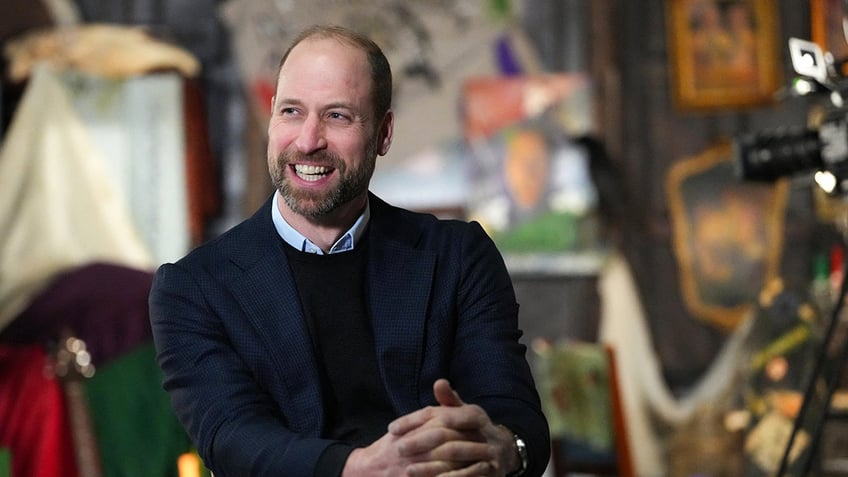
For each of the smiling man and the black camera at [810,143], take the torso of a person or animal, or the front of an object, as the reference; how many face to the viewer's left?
1

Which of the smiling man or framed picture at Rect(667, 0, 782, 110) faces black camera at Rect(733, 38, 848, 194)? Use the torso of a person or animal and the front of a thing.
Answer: the framed picture

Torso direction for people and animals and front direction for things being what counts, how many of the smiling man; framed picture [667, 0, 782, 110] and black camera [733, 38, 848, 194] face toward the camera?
2

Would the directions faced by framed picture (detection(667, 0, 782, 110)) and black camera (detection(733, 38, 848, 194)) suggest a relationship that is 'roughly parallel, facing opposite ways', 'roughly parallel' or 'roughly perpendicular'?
roughly perpendicular

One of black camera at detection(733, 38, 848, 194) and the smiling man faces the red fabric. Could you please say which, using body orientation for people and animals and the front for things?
the black camera

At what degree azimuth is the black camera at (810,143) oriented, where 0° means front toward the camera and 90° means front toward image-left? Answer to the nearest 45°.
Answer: approximately 90°

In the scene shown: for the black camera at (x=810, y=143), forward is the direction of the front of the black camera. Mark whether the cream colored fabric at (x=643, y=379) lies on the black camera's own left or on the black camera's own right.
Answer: on the black camera's own right

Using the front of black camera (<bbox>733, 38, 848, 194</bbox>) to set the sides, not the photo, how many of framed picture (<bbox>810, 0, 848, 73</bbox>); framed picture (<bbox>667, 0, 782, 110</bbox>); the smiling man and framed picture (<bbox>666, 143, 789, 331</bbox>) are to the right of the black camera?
3

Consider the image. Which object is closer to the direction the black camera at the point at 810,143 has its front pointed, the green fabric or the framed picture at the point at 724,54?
the green fabric

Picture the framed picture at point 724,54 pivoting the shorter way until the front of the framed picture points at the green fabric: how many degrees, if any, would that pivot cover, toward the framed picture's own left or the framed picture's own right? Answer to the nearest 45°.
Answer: approximately 45° to the framed picture's own right

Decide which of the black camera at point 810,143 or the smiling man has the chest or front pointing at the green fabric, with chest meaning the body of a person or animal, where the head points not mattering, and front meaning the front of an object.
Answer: the black camera

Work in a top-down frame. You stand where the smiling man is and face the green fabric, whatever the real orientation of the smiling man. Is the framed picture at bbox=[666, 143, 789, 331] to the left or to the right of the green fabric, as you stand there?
right
